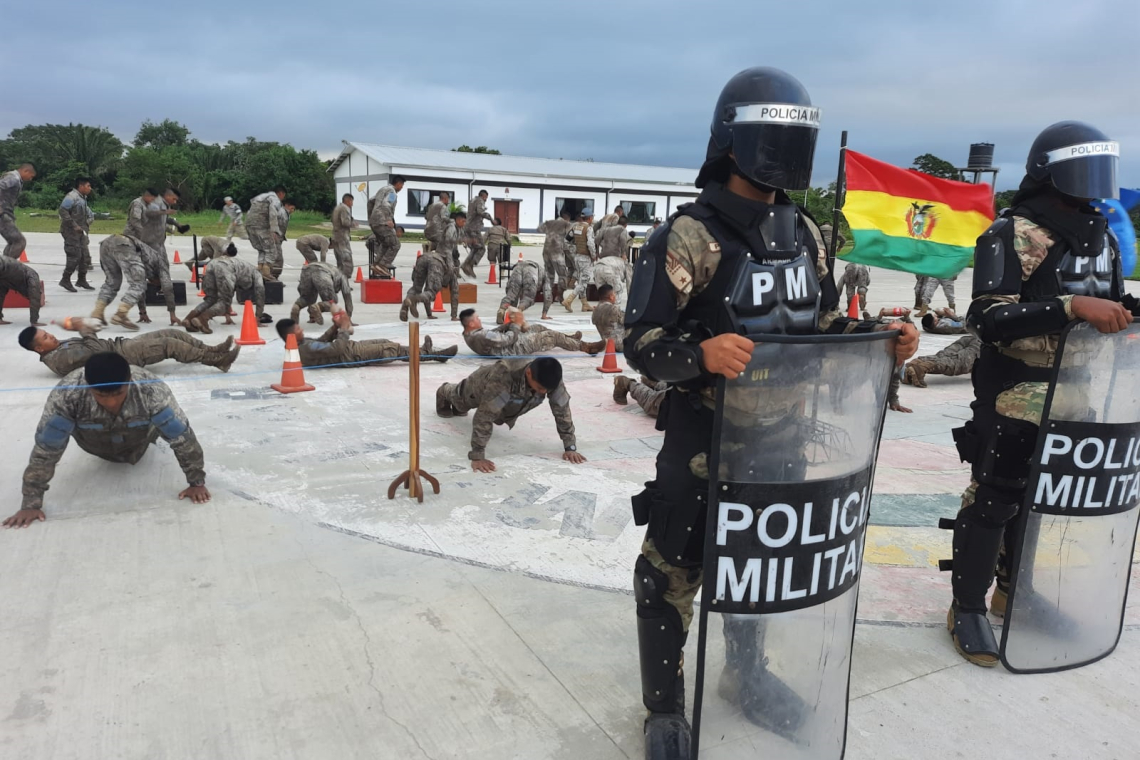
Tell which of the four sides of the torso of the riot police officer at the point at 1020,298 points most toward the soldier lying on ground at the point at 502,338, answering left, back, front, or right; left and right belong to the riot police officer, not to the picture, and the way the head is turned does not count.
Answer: back

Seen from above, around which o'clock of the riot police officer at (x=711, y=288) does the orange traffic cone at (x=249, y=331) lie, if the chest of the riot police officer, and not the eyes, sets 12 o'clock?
The orange traffic cone is roughly at 6 o'clock from the riot police officer.

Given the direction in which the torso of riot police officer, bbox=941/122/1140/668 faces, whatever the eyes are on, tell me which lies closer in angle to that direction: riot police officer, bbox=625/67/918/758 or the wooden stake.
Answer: the riot police officer

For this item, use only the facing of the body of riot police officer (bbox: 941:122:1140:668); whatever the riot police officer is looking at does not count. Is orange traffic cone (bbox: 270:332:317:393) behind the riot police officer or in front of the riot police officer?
behind

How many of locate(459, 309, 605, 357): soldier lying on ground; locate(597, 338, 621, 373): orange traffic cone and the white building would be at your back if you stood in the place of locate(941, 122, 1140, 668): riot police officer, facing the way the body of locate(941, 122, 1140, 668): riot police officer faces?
3

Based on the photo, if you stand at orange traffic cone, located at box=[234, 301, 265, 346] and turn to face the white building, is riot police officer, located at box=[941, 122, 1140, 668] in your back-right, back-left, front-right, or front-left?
back-right
